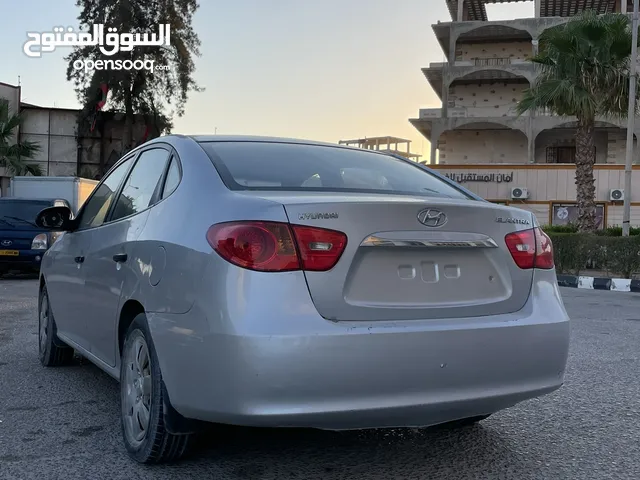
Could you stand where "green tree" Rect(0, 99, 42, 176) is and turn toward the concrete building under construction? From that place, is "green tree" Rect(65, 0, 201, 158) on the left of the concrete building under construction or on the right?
left

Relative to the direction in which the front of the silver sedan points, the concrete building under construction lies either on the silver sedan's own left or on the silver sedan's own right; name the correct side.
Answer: on the silver sedan's own right

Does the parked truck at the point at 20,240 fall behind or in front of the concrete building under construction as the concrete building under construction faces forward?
in front

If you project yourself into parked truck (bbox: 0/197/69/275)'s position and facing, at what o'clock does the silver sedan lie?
The silver sedan is roughly at 12 o'clock from the parked truck.

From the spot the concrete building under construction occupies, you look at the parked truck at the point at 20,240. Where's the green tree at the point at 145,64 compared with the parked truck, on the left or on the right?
right

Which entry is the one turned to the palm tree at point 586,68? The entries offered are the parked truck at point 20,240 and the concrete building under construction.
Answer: the concrete building under construction

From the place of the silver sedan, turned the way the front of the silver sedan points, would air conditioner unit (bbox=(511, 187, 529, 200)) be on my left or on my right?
on my right

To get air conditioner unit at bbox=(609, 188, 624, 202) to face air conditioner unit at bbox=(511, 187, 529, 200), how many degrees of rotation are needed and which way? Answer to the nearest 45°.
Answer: approximately 90° to its right

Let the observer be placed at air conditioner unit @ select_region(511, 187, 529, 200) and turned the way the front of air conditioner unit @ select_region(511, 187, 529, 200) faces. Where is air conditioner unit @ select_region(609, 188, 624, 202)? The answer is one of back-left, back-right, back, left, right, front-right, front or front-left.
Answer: left

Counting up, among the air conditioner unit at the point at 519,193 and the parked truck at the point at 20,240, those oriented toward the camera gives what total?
2

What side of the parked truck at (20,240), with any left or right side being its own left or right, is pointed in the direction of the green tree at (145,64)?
back

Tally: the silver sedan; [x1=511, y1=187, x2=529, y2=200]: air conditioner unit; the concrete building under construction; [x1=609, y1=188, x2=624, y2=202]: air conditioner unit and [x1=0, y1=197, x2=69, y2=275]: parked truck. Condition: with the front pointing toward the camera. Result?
4
